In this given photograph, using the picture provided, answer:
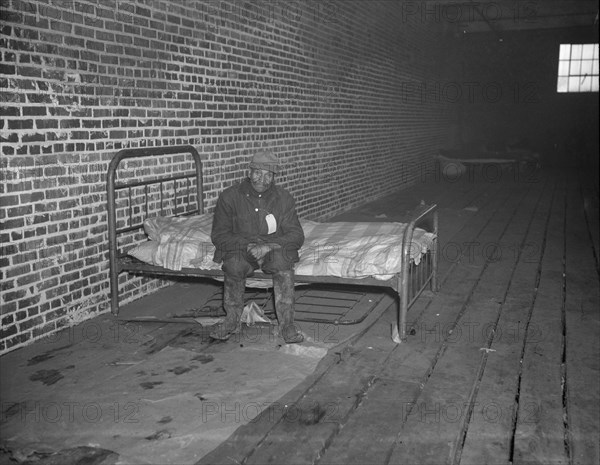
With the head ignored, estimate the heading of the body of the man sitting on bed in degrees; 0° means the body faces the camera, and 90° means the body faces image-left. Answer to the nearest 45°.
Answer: approximately 0°
